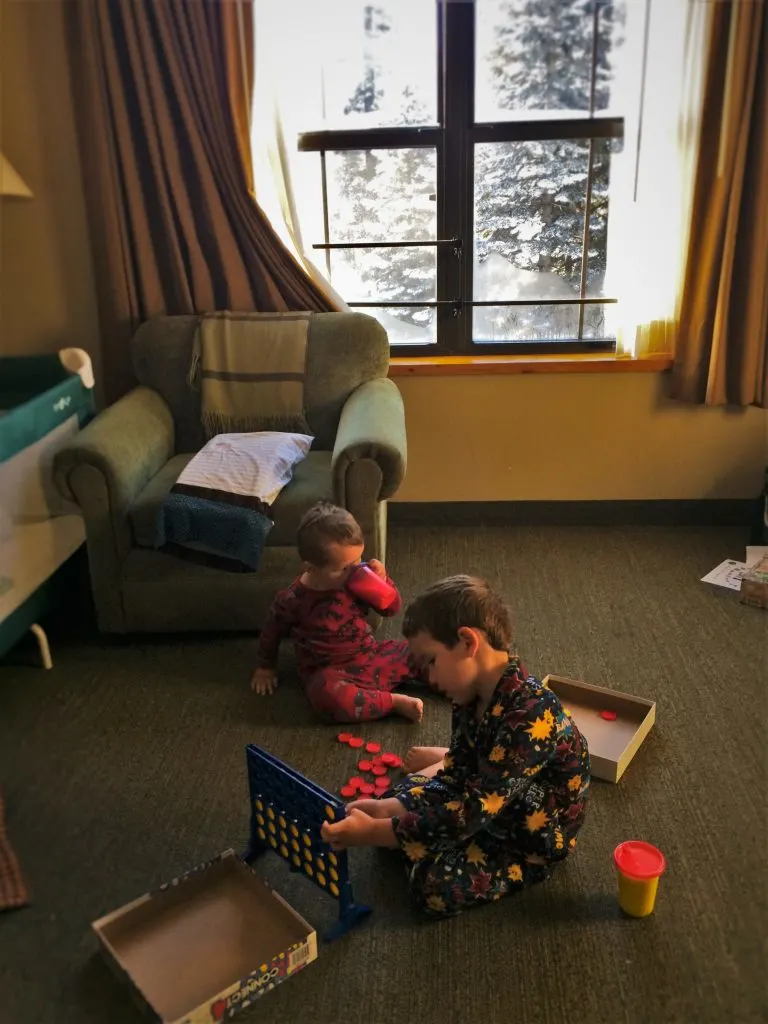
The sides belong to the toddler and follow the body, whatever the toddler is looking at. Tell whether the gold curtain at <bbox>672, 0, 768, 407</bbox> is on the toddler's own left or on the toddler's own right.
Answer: on the toddler's own left

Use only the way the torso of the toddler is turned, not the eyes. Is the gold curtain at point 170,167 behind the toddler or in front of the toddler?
behind

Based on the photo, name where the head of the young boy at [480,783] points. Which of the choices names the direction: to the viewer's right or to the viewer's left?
to the viewer's left

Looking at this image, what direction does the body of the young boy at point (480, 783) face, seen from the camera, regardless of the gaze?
to the viewer's left

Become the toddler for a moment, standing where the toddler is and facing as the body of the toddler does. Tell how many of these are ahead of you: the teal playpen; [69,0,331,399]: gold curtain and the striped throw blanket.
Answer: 0

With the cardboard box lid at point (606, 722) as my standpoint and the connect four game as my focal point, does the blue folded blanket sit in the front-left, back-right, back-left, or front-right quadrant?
front-right

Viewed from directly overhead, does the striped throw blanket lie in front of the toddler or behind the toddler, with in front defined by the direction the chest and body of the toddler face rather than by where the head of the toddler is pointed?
behind

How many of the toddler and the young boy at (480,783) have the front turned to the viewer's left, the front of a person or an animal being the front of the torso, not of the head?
1

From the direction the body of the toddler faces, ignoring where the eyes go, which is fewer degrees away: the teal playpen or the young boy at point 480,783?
the young boy

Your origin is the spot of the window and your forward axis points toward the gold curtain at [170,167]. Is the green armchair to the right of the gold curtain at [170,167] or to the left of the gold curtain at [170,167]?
left

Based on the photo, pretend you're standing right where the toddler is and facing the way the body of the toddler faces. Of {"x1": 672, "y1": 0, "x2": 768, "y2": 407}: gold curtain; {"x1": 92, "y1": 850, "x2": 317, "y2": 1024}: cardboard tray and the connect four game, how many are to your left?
1

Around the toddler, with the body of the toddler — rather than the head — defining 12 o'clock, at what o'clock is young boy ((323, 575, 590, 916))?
The young boy is roughly at 1 o'clock from the toddler.

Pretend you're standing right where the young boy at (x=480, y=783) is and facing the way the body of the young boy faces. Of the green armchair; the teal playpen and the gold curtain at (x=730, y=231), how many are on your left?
0

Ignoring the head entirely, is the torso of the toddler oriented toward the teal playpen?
no

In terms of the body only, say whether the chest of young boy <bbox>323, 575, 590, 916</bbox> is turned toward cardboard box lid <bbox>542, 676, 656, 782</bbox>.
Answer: no
